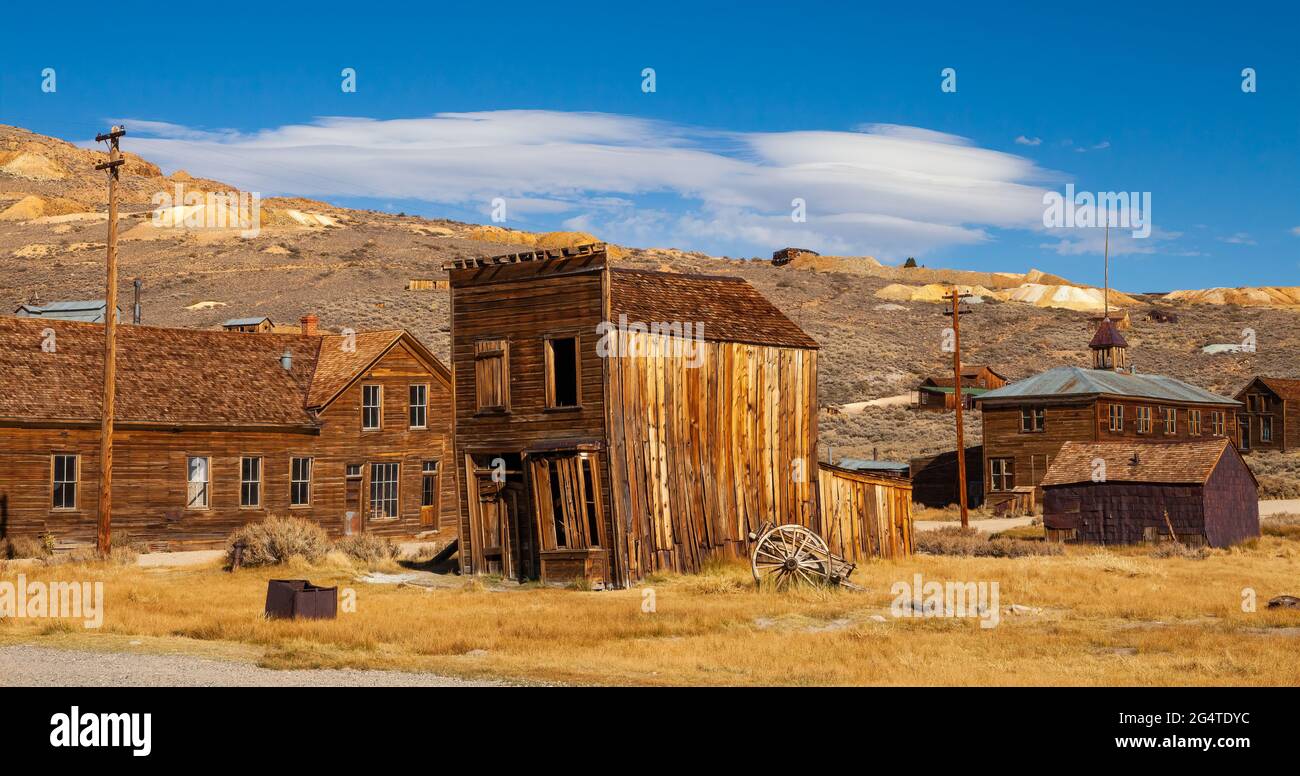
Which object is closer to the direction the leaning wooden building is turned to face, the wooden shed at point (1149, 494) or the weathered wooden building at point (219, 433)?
the weathered wooden building

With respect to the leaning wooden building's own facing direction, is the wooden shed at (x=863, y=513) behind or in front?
behind

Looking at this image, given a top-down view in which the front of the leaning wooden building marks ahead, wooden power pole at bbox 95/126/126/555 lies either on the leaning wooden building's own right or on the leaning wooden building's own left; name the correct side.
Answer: on the leaning wooden building's own right

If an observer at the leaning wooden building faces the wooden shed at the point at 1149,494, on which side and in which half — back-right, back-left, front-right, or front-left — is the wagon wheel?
front-right

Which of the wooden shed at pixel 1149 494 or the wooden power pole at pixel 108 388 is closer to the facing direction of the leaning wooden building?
the wooden power pole

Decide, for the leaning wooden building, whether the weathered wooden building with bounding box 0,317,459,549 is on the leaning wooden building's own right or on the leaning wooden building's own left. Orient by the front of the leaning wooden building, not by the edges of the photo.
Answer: on the leaning wooden building's own right

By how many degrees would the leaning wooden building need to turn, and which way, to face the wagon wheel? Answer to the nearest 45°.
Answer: approximately 90° to its left

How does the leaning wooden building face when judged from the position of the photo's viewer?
facing the viewer and to the left of the viewer

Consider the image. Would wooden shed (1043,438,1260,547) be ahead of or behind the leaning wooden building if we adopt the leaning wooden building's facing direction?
behind
